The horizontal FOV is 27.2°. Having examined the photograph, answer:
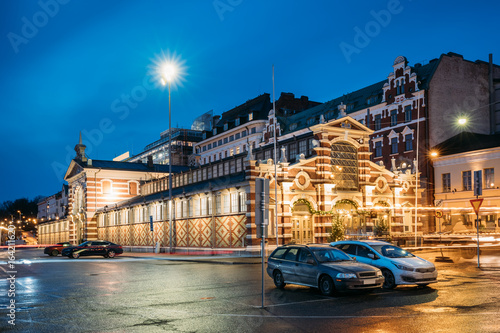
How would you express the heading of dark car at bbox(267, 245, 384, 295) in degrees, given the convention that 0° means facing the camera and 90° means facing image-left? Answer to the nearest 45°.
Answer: approximately 315°

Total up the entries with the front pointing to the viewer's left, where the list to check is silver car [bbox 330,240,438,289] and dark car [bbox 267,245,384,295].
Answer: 0

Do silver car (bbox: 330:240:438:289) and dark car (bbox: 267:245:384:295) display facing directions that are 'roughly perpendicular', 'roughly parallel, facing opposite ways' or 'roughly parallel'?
roughly parallel

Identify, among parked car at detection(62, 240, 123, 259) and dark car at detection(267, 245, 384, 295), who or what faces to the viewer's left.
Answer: the parked car

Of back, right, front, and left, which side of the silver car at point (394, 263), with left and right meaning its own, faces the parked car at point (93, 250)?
back

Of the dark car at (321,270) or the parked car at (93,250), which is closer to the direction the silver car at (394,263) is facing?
the dark car

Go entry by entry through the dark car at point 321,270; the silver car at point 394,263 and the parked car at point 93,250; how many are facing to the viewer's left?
1

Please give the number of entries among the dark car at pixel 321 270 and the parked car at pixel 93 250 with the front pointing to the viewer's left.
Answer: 1

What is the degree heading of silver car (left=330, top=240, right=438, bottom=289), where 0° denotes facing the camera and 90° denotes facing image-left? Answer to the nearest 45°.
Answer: approximately 315°

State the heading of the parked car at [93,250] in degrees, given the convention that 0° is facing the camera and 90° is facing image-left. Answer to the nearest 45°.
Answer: approximately 90°

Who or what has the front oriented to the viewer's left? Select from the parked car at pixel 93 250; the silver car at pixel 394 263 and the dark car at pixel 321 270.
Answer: the parked car

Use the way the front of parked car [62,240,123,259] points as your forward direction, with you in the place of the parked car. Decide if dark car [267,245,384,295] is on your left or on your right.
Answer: on your left
